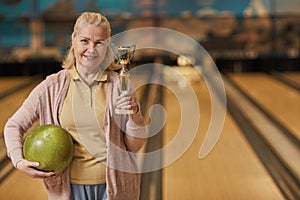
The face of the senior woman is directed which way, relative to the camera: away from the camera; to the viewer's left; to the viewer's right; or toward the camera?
toward the camera

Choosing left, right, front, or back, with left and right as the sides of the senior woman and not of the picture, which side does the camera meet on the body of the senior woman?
front
